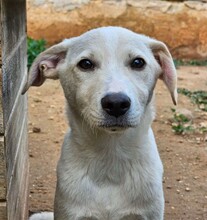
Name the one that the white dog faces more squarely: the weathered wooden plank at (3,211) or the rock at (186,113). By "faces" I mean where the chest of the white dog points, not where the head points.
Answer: the weathered wooden plank

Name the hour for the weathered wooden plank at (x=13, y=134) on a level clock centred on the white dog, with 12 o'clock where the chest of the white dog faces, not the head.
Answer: The weathered wooden plank is roughly at 3 o'clock from the white dog.

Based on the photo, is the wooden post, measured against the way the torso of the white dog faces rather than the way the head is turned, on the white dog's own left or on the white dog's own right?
on the white dog's own right

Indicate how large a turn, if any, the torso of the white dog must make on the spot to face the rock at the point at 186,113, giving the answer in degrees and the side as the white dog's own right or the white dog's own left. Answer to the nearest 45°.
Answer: approximately 180°

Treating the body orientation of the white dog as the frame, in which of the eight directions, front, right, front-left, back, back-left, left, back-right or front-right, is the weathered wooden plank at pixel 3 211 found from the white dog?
front-right

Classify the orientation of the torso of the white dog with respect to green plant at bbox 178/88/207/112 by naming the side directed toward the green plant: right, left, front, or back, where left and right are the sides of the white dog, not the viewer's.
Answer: back

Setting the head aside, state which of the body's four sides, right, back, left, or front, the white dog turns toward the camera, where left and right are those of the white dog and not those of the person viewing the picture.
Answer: front
